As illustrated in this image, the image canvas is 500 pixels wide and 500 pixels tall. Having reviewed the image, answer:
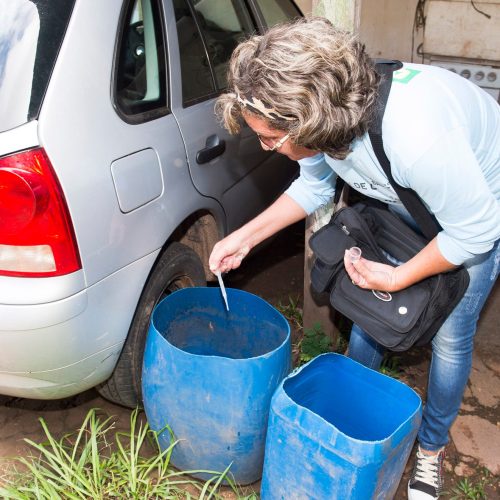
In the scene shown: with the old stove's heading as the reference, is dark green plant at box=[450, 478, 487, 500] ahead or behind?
ahead

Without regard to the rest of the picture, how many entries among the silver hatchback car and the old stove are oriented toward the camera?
1

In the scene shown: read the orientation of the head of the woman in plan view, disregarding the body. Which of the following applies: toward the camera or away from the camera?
toward the camera

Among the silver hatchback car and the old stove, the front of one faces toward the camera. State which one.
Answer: the old stove

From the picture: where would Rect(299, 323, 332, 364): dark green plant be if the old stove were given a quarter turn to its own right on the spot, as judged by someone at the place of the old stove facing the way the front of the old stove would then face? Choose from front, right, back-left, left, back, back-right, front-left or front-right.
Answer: left

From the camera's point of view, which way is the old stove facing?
toward the camera

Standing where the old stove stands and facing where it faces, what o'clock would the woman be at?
The woman is roughly at 12 o'clock from the old stove.

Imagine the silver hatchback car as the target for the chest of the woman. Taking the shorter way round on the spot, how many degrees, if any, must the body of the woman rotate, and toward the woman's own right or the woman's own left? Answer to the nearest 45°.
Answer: approximately 45° to the woman's own right

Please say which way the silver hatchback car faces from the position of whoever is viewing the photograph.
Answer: facing away from the viewer and to the right of the viewer

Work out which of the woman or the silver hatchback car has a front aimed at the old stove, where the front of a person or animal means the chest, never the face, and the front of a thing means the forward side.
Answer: the silver hatchback car

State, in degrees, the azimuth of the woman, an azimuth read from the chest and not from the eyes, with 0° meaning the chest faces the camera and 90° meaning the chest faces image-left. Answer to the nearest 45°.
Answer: approximately 45°

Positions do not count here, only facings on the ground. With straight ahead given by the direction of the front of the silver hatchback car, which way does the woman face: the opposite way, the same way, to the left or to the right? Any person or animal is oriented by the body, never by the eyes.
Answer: the opposite way

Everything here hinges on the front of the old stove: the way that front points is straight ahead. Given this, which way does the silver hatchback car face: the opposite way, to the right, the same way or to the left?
the opposite way
